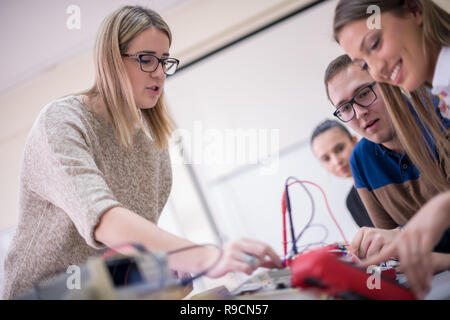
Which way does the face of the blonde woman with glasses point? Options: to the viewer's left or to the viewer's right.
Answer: to the viewer's right

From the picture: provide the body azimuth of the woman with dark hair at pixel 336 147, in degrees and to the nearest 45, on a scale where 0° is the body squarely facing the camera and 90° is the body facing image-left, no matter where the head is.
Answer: approximately 45°

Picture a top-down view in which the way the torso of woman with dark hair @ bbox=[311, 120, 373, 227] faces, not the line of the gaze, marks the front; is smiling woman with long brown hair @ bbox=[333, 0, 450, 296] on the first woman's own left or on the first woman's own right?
on the first woman's own left

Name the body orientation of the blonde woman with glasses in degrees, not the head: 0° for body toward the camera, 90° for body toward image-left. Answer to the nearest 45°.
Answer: approximately 315°

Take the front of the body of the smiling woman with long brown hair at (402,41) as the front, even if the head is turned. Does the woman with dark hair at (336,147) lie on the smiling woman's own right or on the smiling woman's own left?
on the smiling woman's own right

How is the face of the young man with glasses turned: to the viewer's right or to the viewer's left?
to the viewer's left
